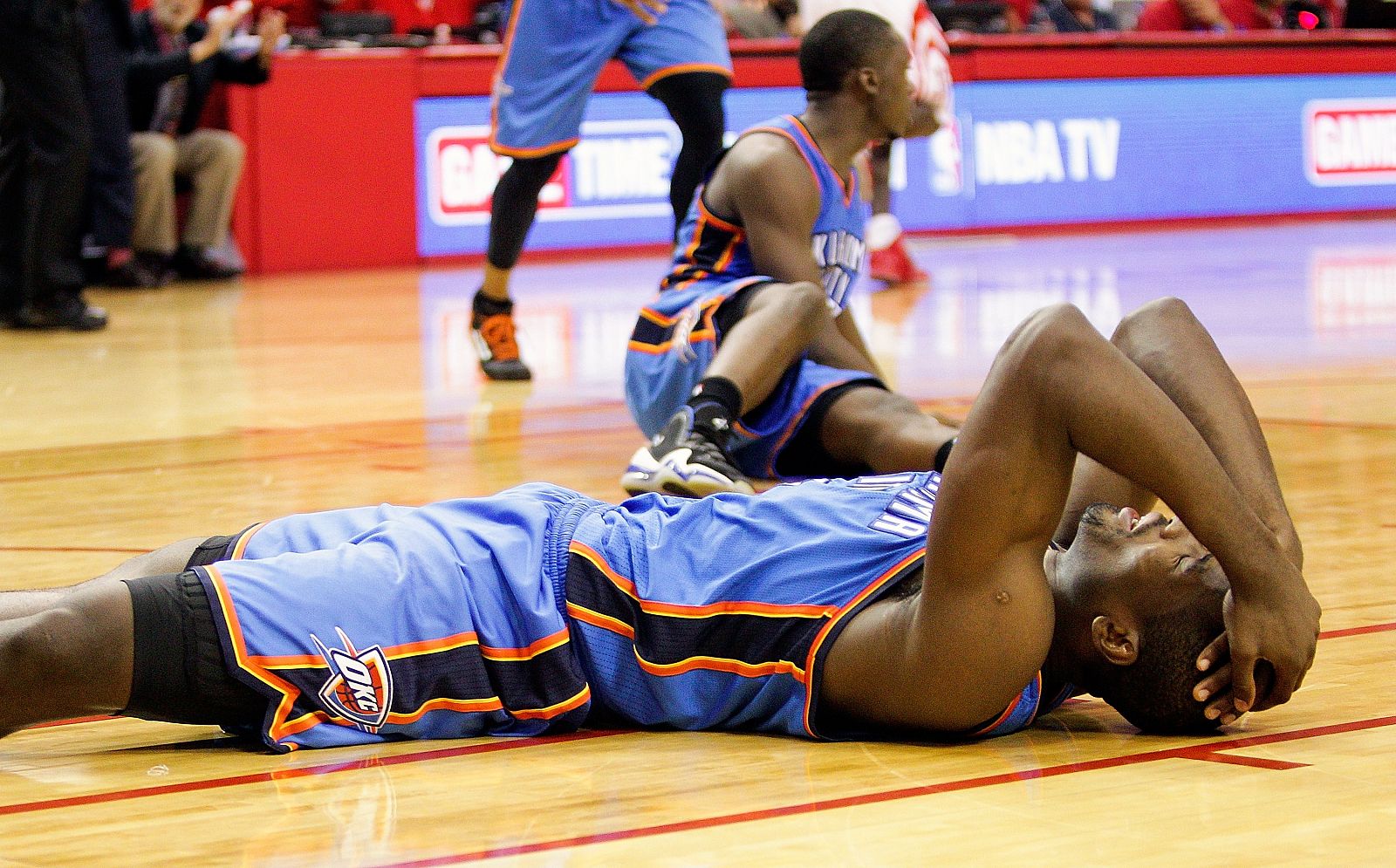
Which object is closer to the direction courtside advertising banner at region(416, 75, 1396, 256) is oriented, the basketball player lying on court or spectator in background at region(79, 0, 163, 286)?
the basketball player lying on court

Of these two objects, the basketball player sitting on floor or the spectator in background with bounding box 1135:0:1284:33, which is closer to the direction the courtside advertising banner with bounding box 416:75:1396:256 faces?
the basketball player sitting on floor

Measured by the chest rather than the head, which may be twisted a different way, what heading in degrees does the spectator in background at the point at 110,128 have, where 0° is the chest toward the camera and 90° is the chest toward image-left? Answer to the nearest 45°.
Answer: approximately 270°

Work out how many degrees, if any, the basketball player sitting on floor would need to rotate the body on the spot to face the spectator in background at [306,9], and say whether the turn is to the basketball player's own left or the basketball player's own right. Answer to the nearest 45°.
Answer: approximately 135° to the basketball player's own left

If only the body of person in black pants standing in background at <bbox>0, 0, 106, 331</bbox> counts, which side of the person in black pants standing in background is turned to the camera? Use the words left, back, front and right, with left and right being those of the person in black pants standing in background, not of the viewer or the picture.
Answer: right

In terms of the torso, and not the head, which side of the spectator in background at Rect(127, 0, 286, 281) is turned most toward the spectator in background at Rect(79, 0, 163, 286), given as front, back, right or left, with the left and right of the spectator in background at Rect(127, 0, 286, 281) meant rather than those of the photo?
right

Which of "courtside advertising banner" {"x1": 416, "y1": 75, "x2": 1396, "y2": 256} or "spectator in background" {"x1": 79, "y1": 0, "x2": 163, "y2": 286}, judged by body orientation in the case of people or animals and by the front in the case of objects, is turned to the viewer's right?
the spectator in background

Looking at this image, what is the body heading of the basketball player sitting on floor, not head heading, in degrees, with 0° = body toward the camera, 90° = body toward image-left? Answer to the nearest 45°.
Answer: approximately 315°

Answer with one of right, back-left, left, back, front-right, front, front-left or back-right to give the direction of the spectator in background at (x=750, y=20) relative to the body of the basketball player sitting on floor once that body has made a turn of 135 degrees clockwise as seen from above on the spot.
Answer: right

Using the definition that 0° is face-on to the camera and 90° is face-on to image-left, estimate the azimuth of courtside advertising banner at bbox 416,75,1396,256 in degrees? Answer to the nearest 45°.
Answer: approximately 0°
